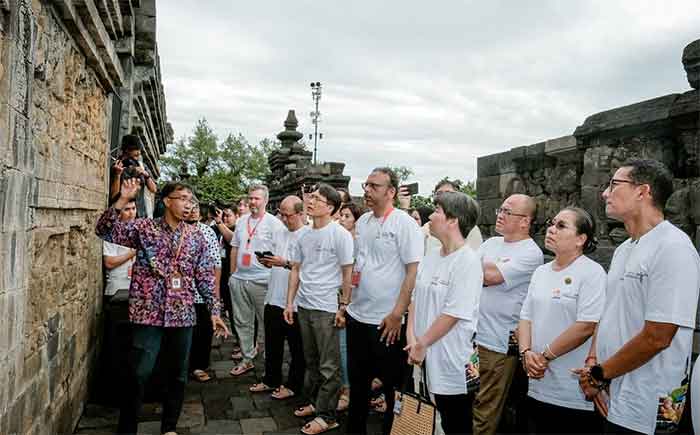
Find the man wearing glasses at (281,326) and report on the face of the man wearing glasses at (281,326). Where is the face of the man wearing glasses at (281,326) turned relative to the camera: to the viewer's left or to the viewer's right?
to the viewer's left

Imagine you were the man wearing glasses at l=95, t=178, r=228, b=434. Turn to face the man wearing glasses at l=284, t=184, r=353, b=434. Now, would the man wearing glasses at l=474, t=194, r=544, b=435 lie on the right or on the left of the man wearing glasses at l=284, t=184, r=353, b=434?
right

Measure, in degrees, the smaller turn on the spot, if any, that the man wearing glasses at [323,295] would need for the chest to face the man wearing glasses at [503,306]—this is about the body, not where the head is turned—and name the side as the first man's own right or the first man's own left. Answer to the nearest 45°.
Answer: approximately 90° to the first man's own left

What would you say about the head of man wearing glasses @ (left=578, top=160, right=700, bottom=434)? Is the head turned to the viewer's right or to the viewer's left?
to the viewer's left

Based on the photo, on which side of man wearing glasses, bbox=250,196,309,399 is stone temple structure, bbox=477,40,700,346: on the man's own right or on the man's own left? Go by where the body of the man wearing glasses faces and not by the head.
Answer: on the man's own left
